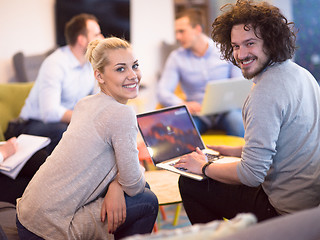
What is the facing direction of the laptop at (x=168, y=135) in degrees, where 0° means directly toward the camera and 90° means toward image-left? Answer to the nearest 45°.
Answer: approximately 315°

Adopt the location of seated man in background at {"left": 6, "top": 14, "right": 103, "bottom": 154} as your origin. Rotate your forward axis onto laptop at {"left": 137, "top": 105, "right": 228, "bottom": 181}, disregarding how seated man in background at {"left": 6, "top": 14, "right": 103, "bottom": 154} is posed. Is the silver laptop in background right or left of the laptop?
left

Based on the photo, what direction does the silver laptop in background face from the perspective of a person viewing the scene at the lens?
facing away from the viewer and to the left of the viewer

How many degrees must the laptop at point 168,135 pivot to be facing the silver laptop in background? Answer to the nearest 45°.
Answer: approximately 135° to its left

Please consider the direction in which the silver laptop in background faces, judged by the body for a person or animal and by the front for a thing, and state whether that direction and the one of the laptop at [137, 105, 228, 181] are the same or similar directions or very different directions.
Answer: very different directions

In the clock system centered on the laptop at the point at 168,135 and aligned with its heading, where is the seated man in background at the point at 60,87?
The seated man in background is roughly at 6 o'clock from the laptop.

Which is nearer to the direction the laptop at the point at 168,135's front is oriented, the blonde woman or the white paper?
the blonde woman

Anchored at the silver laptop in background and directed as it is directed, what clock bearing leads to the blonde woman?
The blonde woman is roughly at 8 o'clock from the silver laptop in background.

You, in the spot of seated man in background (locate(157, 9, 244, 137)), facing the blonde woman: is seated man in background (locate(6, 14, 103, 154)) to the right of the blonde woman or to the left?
right

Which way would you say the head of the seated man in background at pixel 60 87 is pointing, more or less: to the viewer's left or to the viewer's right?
to the viewer's right
